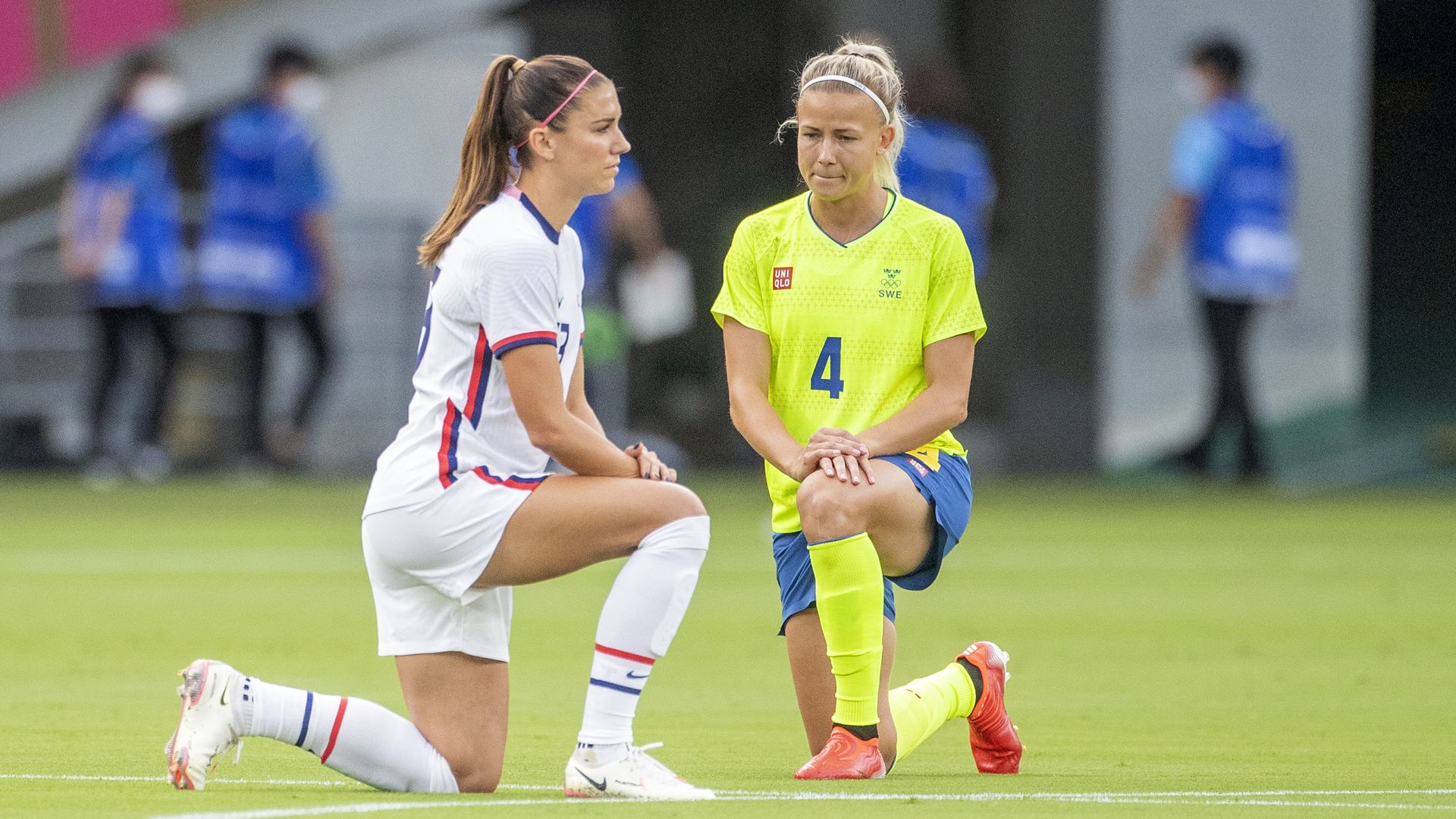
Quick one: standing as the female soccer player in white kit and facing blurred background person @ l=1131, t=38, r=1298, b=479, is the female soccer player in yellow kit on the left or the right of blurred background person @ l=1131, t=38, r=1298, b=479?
right

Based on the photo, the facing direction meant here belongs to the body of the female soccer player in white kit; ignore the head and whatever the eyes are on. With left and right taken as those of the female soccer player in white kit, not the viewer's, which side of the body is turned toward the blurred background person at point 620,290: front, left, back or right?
left

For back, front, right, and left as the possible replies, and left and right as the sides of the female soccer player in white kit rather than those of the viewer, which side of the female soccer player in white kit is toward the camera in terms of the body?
right

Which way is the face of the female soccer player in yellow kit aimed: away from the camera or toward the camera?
toward the camera

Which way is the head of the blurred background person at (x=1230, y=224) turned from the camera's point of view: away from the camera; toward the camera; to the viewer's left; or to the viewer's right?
to the viewer's left

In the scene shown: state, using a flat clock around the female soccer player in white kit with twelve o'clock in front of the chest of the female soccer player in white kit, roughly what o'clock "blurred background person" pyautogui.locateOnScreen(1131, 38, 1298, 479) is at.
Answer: The blurred background person is roughly at 10 o'clock from the female soccer player in white kit.

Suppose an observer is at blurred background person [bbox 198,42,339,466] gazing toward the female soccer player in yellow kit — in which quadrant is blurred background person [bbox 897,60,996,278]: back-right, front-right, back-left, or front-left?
front-left
